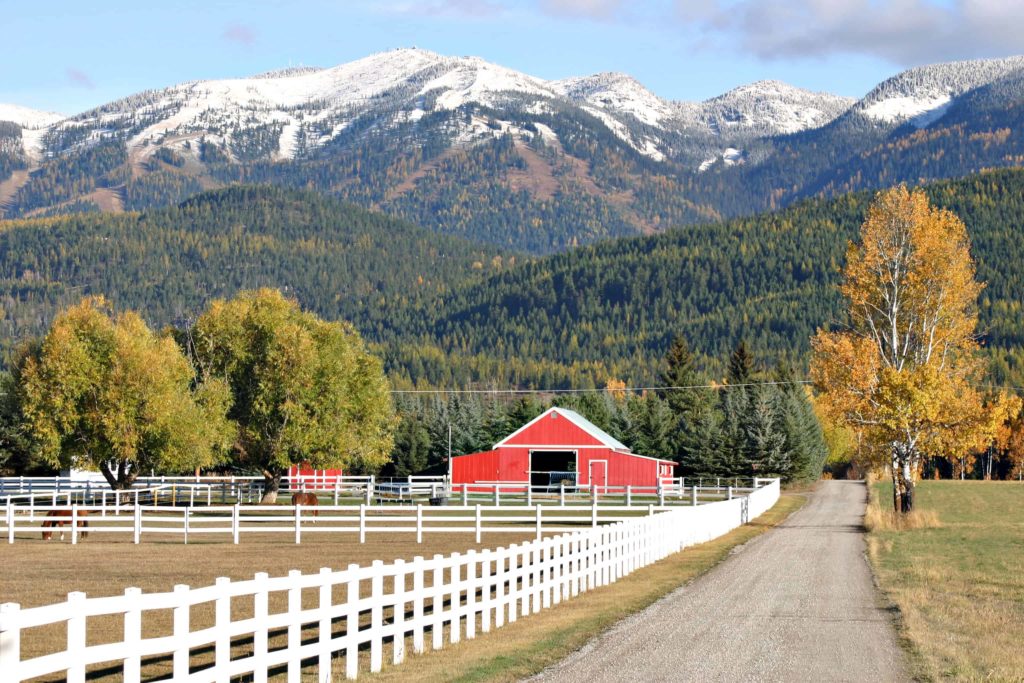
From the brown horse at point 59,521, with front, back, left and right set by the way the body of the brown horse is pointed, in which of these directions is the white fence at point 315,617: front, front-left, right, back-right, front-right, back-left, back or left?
left

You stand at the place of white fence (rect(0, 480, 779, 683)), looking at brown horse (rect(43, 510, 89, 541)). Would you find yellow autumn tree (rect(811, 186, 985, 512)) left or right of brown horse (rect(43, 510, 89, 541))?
right

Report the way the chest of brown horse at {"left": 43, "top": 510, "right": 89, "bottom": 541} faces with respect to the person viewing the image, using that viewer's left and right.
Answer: facing to the left of the viewer

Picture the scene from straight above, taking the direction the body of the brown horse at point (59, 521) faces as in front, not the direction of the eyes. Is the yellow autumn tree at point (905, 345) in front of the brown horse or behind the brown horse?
behind

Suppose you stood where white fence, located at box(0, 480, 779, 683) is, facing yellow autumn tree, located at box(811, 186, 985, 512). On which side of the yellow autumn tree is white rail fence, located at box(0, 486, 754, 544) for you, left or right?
left
